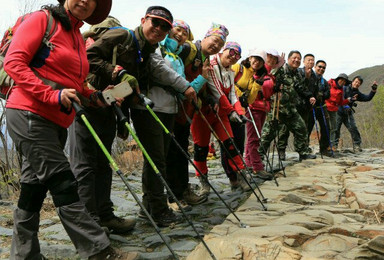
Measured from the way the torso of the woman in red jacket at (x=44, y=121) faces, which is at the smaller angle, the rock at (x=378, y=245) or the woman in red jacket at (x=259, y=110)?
the rock

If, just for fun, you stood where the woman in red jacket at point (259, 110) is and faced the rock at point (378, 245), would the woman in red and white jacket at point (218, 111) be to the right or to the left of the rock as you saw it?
right

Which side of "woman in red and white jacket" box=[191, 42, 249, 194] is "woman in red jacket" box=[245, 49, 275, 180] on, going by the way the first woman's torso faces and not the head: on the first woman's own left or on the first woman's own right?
on the first woman's own left

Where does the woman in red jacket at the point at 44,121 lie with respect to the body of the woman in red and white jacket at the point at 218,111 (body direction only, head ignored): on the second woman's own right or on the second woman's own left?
on the second woman's own right

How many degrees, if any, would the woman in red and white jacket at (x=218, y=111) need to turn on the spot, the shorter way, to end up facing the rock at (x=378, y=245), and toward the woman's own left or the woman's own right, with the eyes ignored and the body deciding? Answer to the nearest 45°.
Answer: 0° — they already face it

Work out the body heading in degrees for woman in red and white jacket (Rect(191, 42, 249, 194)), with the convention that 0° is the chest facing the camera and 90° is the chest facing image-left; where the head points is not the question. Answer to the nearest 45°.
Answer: approximately 315°

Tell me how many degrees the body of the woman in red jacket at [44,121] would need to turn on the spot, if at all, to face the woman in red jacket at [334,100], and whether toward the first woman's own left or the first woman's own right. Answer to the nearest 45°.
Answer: approximately 90° to the first woman's own left

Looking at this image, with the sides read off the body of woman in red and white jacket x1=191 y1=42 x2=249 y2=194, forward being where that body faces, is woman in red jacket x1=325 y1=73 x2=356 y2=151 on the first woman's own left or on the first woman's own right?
on the first woman's own left

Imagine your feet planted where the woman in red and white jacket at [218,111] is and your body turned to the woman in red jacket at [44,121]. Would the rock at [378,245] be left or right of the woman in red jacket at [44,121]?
left
